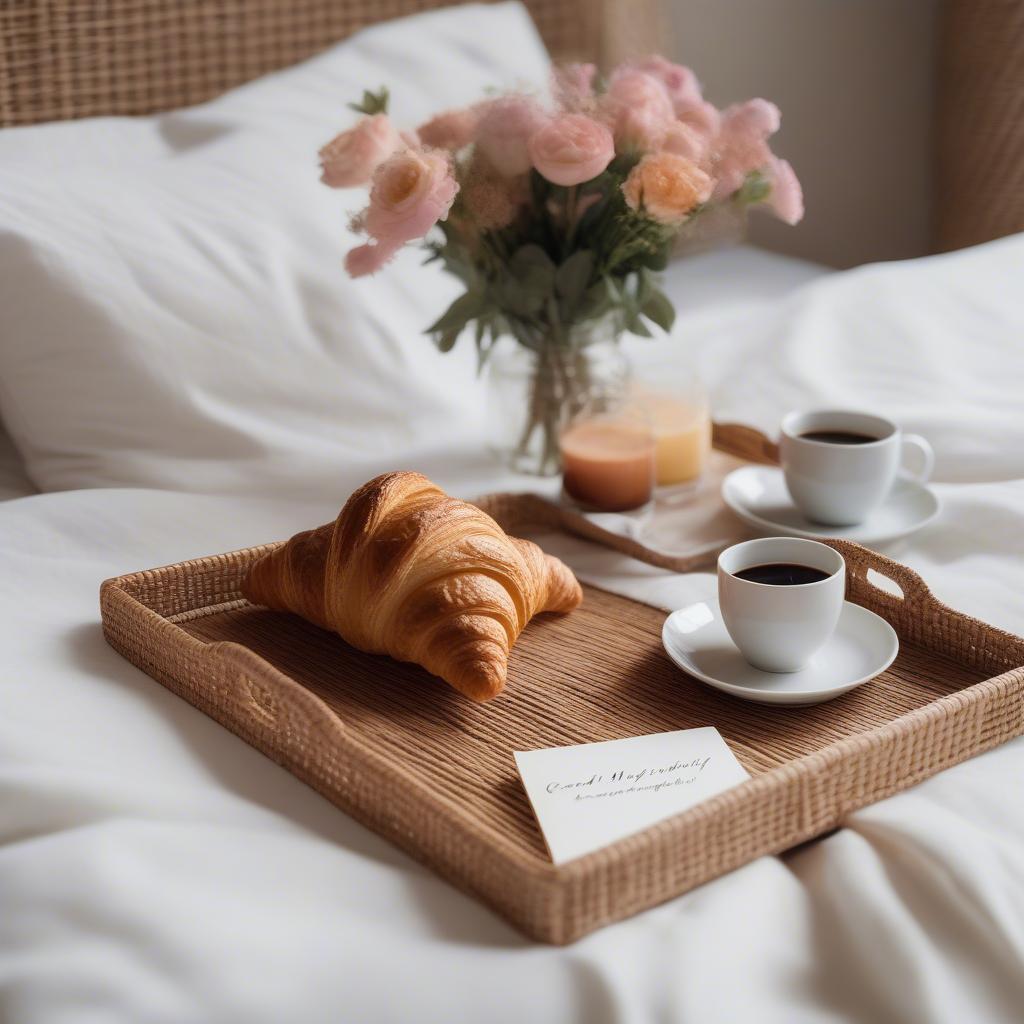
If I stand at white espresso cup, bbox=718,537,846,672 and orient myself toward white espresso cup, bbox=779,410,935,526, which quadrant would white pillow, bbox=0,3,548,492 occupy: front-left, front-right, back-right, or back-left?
front-left

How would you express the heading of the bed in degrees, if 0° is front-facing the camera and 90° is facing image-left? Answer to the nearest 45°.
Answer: approximately 315°

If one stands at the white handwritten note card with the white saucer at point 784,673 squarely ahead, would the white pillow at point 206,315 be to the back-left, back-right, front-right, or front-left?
front-left

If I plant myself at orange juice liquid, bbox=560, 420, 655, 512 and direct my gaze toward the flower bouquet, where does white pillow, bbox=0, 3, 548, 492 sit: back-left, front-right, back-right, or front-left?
front-left
